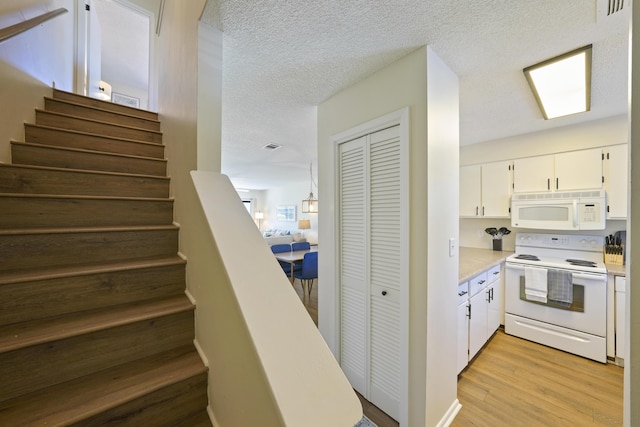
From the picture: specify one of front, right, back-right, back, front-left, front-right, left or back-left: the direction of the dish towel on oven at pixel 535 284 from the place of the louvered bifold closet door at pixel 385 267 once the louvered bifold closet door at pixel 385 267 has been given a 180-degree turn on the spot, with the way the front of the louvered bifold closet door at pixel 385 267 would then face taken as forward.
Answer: front

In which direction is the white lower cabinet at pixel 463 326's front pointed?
to the viewer's right

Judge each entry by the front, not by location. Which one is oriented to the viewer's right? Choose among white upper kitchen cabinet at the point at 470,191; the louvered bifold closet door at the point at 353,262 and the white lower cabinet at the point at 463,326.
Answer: the white lower cabinet

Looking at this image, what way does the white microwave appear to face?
toward the camera

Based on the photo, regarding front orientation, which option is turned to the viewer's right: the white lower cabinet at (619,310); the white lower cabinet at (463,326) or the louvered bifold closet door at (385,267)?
the white lower cabinet at (463,326)

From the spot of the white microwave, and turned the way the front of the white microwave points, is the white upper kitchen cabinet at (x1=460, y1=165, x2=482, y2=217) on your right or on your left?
on your right

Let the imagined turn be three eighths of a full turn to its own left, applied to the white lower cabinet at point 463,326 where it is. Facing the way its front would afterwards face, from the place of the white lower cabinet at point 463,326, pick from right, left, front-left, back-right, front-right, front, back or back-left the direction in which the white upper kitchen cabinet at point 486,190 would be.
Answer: front-right

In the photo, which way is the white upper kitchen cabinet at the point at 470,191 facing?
toward the camera

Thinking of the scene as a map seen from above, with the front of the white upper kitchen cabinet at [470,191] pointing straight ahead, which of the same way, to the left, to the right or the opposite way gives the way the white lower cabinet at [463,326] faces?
to the left

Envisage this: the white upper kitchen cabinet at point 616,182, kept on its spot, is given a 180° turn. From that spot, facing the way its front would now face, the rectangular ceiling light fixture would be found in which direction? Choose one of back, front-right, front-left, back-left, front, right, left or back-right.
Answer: back

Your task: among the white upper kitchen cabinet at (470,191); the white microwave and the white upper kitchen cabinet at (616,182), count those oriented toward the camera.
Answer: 3

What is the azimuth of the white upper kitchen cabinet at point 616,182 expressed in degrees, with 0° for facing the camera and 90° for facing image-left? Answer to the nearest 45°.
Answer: approximately 0°
